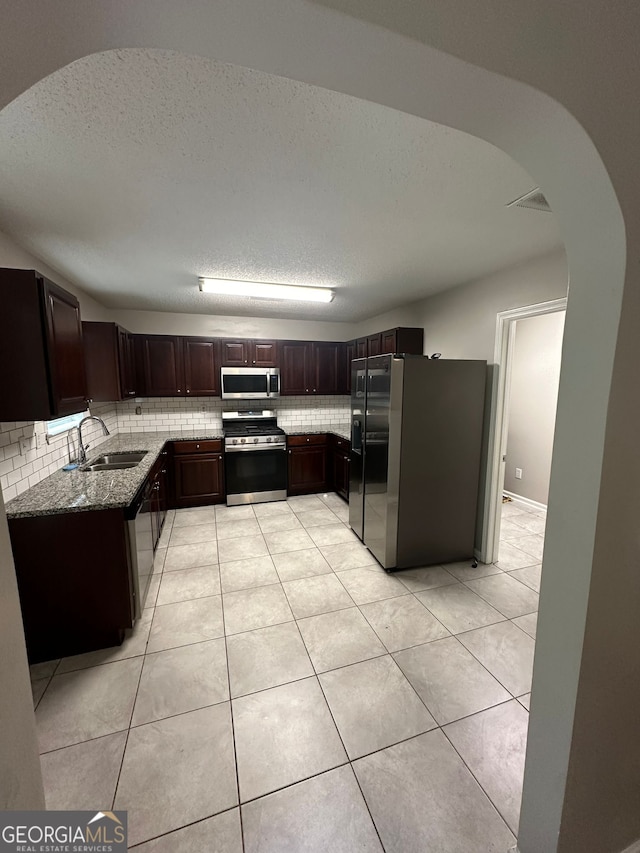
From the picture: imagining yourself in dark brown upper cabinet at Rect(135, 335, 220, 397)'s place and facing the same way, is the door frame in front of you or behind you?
in front

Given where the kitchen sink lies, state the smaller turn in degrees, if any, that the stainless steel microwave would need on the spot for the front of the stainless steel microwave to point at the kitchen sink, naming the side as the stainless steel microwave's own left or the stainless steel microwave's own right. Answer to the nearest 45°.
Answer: approximately 45° to the stainless steel microwave's own right

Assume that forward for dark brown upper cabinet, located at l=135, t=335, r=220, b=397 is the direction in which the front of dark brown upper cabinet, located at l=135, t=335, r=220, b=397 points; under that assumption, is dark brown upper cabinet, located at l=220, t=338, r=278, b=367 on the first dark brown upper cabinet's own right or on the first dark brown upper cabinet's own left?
on the first dark brown upper cabinet's own left

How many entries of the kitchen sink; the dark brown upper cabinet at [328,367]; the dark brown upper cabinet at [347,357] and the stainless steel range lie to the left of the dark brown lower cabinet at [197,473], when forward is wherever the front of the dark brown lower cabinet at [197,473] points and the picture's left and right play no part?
3

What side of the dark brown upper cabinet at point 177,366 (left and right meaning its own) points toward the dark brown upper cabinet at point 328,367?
left

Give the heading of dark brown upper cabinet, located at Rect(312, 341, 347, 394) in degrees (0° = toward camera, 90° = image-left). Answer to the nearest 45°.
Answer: approximately 0°

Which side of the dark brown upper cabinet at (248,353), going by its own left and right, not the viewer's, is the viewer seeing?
front

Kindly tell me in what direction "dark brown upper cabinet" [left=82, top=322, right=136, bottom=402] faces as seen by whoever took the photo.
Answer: facing to the right of the viewer

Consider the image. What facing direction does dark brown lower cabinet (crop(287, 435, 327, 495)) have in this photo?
toward the camera

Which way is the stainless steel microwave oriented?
toward the camera

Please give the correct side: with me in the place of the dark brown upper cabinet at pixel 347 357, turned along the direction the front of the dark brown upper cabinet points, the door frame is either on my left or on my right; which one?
on my left

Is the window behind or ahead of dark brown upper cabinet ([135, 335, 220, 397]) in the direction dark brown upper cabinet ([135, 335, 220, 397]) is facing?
ahead
